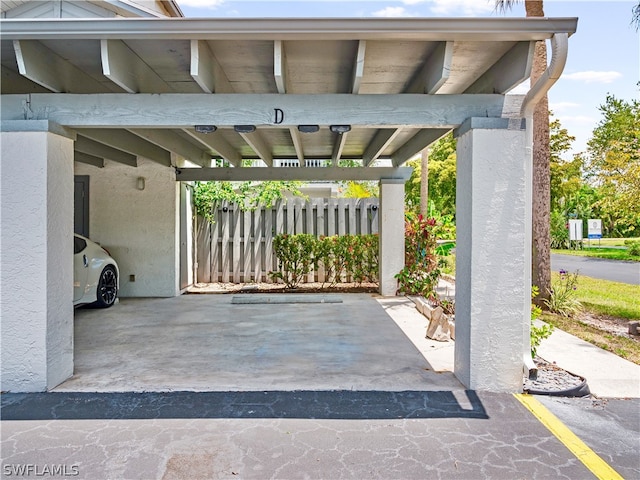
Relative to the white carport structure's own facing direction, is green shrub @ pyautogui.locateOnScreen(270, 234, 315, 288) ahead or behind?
behind

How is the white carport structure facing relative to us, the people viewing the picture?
facing the viewer

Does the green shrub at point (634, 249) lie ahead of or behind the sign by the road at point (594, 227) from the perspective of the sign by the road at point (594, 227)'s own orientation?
ahead

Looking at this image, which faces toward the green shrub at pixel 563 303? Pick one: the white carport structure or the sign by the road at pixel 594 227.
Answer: the sign by the road

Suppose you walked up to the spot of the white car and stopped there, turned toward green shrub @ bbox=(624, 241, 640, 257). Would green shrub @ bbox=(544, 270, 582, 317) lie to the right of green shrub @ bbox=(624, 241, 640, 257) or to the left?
right

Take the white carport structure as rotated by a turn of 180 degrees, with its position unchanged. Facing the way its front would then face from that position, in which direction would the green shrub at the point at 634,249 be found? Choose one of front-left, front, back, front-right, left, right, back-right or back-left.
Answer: front-right

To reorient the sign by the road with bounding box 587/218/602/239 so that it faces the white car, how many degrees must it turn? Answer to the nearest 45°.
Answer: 0° — it already faces it

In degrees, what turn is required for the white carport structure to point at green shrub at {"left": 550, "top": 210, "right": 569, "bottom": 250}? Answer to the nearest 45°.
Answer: approximately 135° to its left

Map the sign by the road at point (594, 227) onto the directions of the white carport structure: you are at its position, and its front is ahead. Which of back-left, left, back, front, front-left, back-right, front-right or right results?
back-left

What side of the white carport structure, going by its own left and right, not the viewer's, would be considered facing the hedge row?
back

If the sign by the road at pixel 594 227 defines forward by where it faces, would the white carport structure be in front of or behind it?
in front

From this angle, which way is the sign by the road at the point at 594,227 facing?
toward the camera

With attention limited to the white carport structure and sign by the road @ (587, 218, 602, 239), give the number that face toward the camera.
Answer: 2

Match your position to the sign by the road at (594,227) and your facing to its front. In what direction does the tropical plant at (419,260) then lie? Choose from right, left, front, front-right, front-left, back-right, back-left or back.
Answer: front

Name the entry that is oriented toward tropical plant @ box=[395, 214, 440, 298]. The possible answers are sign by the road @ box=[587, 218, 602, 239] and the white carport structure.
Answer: the sign by the road
